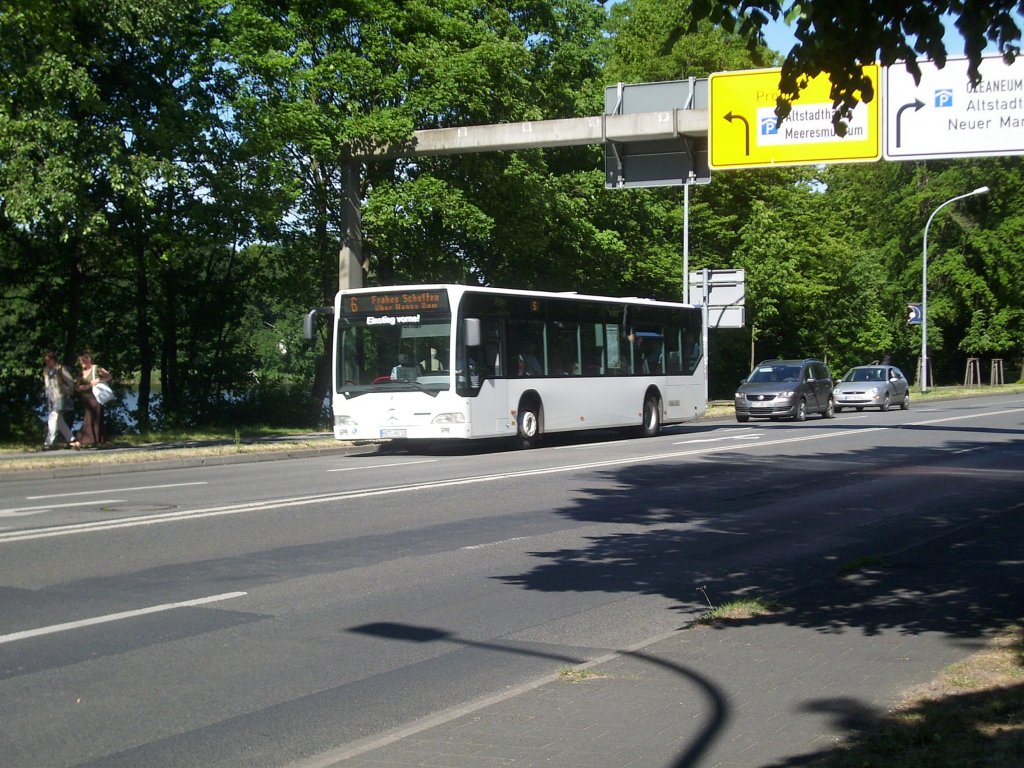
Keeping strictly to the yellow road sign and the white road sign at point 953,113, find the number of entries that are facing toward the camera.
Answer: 2

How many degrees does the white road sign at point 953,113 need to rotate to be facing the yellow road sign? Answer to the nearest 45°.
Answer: approximately 90° to its right

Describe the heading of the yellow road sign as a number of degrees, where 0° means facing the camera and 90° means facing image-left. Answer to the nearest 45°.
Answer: approximately 0°

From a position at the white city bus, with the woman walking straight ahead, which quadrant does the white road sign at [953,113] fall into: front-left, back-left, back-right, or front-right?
back-left

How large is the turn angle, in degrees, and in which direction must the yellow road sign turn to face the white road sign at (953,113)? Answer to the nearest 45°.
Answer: approximately 90° to its left

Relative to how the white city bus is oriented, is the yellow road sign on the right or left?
on its left

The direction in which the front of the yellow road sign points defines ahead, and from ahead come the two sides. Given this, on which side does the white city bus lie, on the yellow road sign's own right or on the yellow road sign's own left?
on the yellow road sign's own right

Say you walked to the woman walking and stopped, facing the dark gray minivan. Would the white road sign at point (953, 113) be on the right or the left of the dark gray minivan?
right

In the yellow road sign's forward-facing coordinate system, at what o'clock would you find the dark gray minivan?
The dark gray minivan is roughly at 6 o'clock from the yellow road sign.

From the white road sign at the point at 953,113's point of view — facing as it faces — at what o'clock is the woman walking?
The woman walking is roughly at 3 o'clock from the white road sign.

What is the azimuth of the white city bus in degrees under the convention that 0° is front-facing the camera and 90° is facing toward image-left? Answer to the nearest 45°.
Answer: approximately 45°
